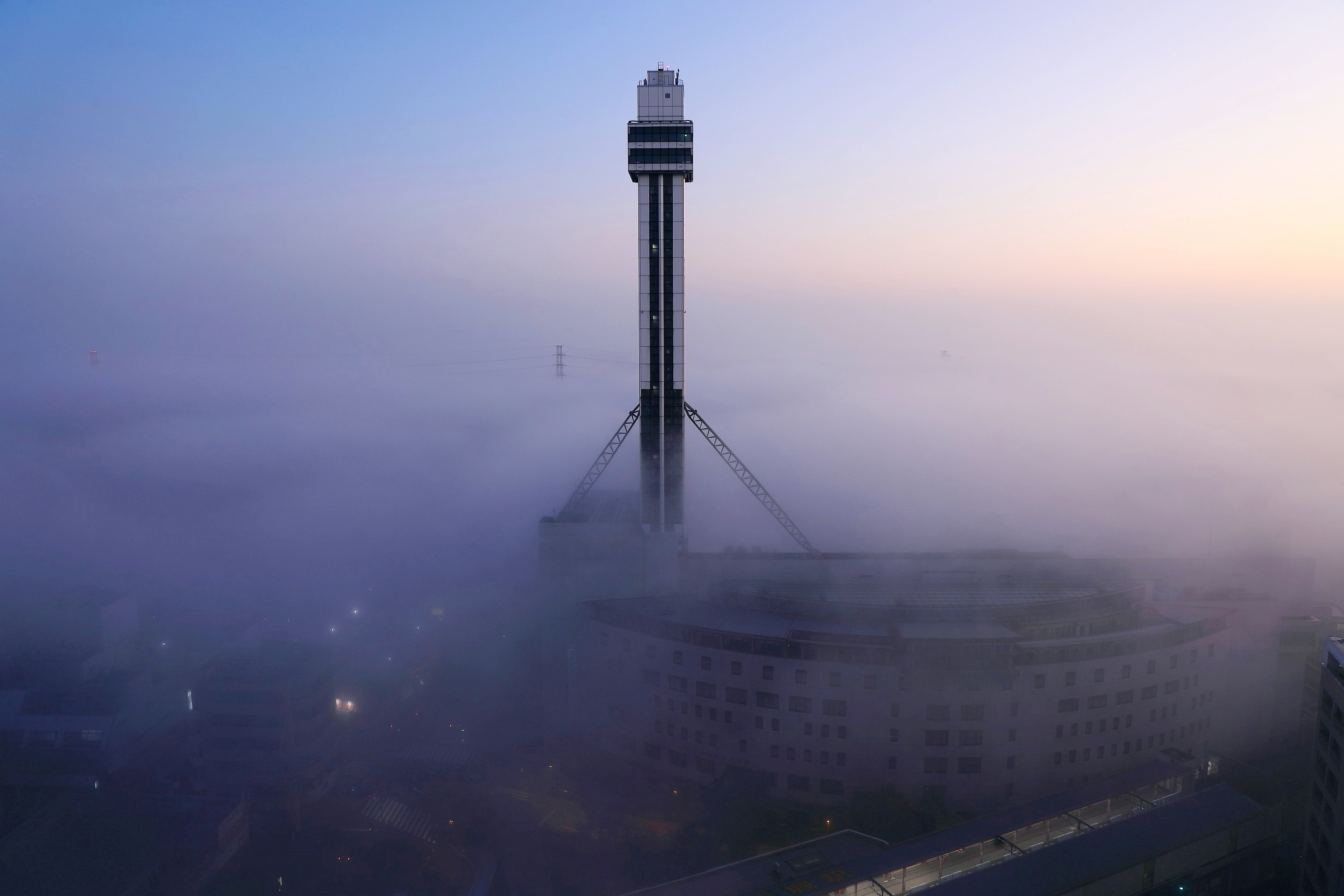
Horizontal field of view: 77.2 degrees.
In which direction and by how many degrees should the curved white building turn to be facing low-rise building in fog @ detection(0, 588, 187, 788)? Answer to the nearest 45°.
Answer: approximately 90° to its right

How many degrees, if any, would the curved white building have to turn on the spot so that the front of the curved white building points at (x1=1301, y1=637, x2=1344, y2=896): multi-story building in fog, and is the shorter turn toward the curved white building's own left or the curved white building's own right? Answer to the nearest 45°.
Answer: approximately 45° to the curved white building's own left

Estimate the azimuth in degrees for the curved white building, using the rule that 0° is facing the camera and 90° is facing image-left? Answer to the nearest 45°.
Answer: approximately 0°

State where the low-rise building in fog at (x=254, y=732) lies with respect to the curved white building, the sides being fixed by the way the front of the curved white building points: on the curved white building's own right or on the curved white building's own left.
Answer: on the curved white building's own right
